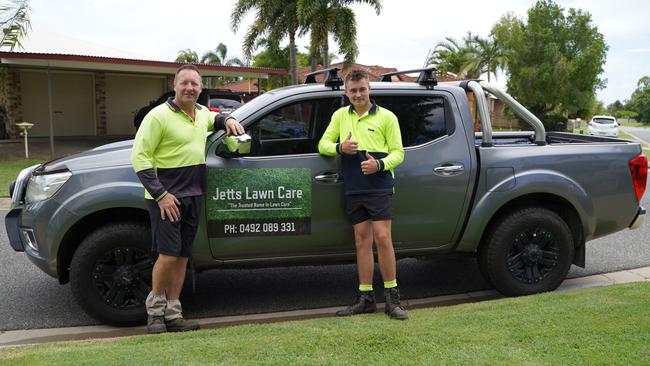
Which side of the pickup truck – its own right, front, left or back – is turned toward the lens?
left

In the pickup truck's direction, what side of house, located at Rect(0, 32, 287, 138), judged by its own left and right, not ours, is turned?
front

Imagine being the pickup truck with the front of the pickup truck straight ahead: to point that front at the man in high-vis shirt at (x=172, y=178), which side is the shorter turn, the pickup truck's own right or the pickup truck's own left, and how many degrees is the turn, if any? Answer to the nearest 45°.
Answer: approximately 45° to the pickup truck's own left

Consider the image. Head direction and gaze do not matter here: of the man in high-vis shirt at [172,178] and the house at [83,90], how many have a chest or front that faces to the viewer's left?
0

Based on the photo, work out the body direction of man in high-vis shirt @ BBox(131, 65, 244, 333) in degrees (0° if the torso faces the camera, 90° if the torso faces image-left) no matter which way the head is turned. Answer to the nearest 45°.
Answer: approximately 315°

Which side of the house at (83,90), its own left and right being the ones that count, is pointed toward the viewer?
front

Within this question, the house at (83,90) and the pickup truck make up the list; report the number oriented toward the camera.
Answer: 1

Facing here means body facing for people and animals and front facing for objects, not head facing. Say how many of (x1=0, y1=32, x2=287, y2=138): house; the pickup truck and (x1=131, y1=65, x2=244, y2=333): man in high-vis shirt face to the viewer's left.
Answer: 1

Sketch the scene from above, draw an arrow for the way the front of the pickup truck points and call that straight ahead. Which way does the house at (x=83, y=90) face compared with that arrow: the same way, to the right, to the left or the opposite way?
to the left
